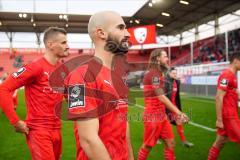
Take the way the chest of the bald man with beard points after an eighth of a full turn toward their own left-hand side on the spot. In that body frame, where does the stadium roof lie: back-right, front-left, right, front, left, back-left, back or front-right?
left

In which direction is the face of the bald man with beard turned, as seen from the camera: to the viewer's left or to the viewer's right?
to the viewer's right
